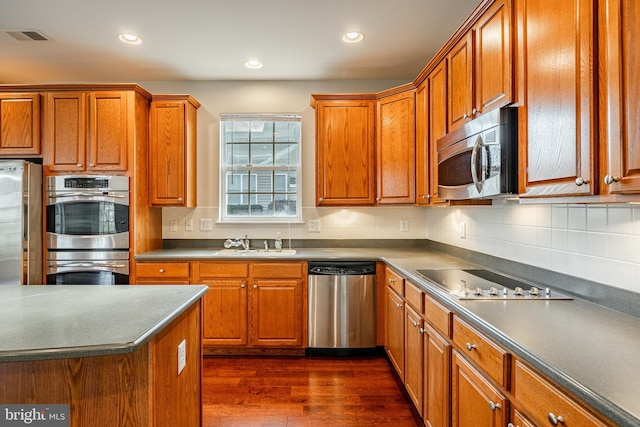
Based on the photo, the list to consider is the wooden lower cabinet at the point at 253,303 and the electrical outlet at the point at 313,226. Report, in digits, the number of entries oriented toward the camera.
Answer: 2

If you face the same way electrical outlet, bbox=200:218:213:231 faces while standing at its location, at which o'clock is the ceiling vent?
The ceiling vent is roughly at 2 o'clock from the electrical outlet.

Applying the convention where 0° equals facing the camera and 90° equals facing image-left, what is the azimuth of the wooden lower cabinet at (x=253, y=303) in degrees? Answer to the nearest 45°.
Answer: approximately 0°

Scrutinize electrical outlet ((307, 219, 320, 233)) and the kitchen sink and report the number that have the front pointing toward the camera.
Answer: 2

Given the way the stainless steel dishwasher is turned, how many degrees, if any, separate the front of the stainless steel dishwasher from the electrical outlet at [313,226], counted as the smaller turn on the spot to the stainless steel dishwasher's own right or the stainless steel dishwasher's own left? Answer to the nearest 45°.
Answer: approximately 135° to the stainless steel dishwasher's own right
